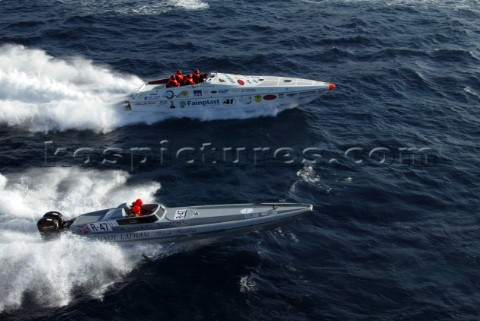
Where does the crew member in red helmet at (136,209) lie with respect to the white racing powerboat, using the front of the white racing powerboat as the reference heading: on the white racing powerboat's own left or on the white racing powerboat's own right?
on the white racing powerboat's own right

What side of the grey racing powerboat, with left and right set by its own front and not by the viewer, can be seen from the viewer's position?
right

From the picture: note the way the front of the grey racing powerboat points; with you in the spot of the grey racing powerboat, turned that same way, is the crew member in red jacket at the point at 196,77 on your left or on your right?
on your left

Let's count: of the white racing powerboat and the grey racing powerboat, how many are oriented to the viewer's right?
2

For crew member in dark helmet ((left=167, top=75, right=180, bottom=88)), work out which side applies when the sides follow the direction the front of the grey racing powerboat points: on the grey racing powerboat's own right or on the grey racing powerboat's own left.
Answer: on the grey racing powerboat's own left

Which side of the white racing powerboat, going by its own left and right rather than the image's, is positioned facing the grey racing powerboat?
right

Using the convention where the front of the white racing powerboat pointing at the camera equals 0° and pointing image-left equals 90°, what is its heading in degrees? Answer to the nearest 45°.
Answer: approximately 270°

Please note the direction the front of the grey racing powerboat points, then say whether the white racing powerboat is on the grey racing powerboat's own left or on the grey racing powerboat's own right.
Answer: on the grey racing powerboat's own left
